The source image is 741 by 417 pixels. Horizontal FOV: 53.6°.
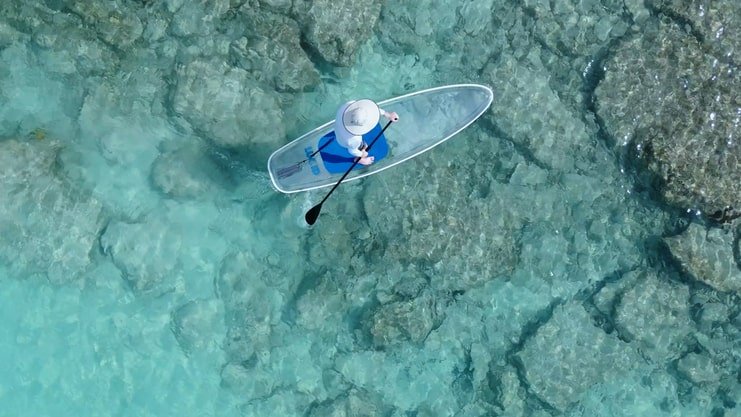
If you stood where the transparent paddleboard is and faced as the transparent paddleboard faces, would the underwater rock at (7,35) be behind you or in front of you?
behind

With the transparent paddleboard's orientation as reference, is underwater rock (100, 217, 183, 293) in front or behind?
behind

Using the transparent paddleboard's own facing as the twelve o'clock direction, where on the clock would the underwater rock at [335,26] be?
The underwater rock is roughly at 8 o'clock from the transparent paddleboard.

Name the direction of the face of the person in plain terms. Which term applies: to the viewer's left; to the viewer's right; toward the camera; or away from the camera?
to the viewer's right

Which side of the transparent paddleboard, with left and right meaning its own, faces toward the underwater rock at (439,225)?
right

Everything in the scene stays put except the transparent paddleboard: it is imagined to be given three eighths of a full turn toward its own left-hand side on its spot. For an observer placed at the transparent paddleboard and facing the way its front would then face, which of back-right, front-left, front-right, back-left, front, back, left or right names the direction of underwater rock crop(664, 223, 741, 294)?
back

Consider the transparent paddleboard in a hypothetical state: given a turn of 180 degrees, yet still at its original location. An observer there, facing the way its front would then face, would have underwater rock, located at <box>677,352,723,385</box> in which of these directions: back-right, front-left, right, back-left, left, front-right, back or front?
back-left

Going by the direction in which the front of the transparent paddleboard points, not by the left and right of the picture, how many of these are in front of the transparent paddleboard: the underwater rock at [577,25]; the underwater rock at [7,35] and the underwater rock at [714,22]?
2

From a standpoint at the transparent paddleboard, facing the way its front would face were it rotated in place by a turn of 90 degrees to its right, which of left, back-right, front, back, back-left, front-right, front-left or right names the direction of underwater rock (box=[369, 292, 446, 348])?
front

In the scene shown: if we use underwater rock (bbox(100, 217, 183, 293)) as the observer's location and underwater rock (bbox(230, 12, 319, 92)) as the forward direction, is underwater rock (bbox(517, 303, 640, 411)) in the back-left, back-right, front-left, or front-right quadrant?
front-right

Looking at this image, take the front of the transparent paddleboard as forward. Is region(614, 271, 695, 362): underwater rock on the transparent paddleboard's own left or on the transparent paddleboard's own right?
on the transparent paddleboard's own right

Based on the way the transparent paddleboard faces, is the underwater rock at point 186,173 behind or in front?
behind

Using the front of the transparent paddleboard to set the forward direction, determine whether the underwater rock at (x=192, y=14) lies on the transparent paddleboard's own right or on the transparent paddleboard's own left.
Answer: on the transparent paddleboard's own left

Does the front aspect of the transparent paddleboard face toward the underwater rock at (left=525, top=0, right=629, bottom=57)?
yes

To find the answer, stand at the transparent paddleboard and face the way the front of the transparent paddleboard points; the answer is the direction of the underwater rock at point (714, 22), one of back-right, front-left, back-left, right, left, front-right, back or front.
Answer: front

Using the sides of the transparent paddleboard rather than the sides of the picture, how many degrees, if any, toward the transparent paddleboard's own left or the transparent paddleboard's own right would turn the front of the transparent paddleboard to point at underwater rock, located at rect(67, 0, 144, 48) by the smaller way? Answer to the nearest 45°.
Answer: approximately 135° to the transparent paddleboard's own left

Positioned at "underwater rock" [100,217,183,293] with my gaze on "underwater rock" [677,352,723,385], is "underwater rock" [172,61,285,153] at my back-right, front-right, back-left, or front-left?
front-left

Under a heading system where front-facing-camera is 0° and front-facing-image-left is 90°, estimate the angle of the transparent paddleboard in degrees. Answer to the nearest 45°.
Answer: approximately 225°
